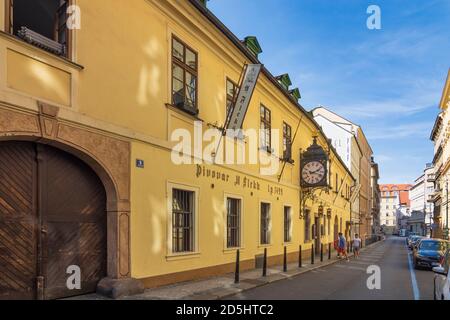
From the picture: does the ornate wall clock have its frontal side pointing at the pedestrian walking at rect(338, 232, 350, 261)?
no

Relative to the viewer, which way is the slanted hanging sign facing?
toward the camera

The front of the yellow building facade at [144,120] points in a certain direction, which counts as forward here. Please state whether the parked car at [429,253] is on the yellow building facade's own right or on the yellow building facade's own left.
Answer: on the yellow building facade's own left

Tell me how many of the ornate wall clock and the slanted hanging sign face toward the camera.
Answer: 2

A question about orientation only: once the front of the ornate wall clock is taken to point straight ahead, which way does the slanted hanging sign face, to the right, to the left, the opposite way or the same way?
the same way

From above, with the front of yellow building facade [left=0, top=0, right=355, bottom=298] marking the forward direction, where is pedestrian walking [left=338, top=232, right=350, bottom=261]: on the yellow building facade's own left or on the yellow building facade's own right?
on the yellow building facade's own left

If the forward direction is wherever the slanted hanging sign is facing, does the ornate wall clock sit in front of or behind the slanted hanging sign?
behind

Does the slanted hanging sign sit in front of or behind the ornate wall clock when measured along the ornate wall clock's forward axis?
in front
